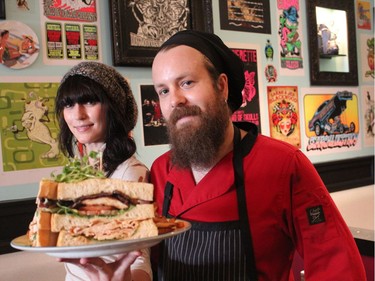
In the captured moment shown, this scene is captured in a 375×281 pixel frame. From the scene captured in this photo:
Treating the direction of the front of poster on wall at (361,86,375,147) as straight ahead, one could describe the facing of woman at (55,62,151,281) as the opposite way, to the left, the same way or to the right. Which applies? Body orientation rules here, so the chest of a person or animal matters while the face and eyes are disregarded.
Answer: the same way

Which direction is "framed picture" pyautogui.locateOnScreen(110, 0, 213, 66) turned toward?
toward the camera

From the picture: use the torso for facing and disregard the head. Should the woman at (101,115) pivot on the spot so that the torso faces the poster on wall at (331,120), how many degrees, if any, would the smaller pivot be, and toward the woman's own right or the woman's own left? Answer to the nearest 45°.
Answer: approximately 180°

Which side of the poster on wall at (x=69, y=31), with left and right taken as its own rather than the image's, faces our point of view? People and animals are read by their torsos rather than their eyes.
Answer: front

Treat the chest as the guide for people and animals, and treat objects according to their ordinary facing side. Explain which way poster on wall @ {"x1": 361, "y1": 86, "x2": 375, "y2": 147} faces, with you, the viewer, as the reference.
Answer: facing the viewer

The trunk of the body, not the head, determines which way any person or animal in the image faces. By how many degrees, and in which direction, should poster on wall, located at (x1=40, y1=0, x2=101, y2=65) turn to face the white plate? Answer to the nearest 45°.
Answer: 0° — it already faces it

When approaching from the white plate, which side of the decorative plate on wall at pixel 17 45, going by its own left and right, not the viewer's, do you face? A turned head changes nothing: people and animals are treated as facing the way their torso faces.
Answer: front

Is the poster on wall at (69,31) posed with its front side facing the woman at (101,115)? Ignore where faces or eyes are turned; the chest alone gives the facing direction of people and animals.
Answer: yes

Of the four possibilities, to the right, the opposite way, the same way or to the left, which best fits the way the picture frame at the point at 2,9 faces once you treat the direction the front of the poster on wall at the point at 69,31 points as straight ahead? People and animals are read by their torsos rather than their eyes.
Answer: the same way

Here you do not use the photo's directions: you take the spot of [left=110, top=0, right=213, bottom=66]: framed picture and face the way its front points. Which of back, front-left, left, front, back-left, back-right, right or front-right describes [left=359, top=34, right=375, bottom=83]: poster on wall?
back-left

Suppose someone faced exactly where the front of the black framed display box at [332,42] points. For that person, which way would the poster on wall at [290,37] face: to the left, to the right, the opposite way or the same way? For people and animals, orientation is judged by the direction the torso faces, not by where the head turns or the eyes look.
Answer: the same way

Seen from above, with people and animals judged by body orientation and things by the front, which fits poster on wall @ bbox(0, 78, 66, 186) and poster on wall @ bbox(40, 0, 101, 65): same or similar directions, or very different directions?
same or similar directions

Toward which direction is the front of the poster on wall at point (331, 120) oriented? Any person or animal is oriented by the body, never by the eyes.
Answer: toward the camera

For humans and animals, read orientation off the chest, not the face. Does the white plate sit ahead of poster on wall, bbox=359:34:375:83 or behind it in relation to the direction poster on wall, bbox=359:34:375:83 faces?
ahead
